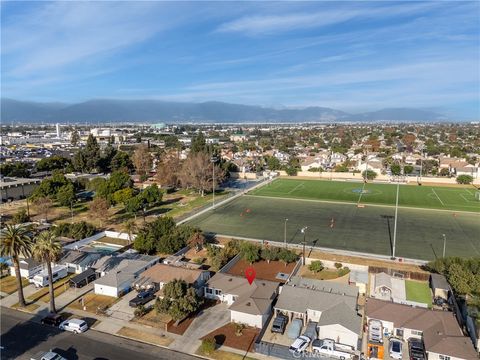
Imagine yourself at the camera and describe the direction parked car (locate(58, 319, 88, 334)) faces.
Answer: facing away from the viewer and to the left of the viewer

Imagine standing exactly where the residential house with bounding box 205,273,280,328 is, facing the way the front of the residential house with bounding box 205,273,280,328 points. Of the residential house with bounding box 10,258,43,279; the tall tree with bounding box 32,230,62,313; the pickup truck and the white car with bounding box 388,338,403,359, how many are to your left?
2

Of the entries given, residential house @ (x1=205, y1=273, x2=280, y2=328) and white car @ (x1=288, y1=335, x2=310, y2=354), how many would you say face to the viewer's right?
0

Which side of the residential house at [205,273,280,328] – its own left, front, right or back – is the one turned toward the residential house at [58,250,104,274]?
right

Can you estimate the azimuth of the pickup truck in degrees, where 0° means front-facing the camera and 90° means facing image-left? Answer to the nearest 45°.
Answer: approximately 135°

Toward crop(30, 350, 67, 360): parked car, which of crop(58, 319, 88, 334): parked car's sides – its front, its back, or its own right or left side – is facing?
left

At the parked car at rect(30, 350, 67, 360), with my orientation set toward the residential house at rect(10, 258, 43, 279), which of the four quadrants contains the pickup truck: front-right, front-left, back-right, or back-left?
back-right

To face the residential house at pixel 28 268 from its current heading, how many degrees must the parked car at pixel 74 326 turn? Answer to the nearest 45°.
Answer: approximately 45° to its right

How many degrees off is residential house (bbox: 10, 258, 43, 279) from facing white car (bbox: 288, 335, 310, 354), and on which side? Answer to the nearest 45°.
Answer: approximately 90° to its left

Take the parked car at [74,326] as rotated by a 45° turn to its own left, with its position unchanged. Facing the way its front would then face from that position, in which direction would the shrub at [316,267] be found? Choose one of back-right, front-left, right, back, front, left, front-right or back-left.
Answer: back

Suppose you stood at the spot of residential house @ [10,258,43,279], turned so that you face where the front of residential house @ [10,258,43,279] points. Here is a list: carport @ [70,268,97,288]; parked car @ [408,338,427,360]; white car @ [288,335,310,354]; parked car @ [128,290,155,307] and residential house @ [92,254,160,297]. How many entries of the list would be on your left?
5
